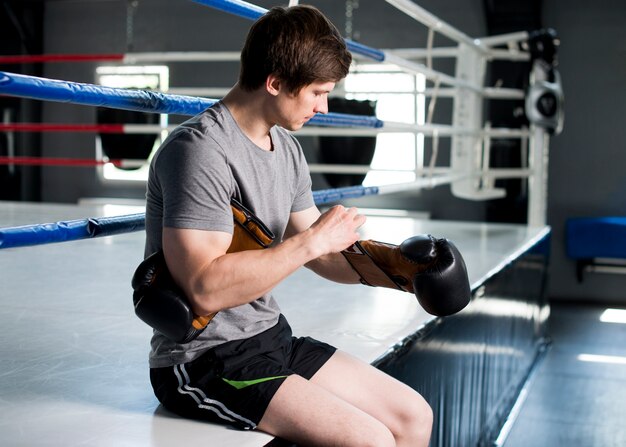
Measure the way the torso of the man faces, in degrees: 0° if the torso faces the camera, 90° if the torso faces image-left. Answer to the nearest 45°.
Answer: approximately 315°
